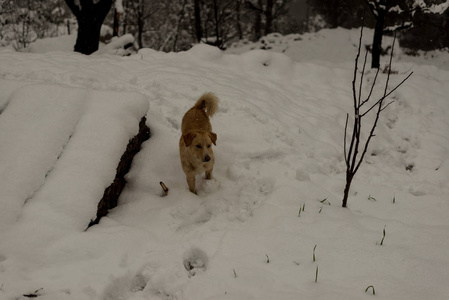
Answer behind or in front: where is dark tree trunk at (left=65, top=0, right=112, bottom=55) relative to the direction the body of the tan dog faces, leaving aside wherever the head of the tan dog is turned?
behind

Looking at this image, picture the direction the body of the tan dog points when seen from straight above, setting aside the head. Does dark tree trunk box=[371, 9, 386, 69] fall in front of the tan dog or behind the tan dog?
behind

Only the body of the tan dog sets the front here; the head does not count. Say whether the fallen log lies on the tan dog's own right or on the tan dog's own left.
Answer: on the tan dog's own right
